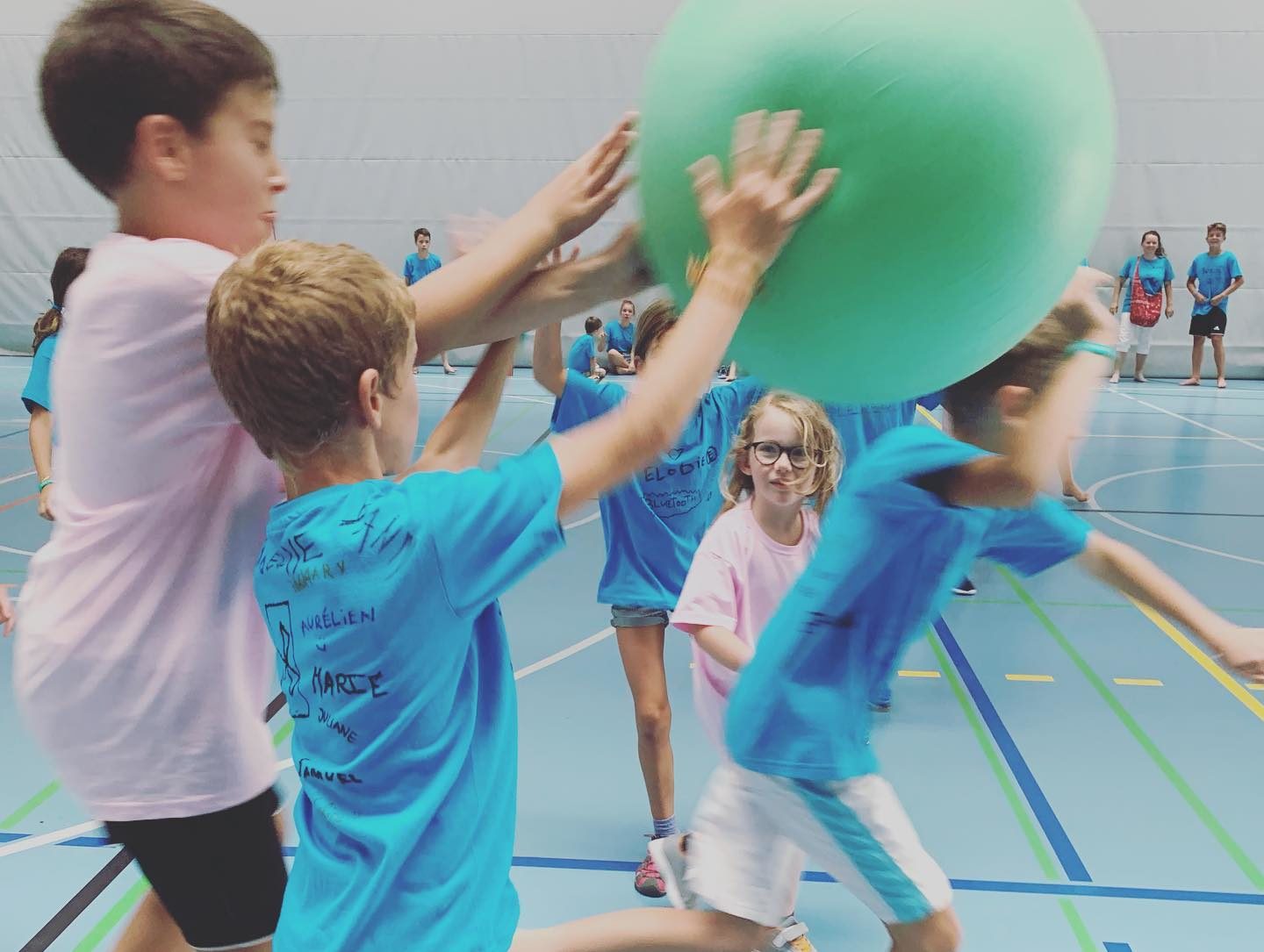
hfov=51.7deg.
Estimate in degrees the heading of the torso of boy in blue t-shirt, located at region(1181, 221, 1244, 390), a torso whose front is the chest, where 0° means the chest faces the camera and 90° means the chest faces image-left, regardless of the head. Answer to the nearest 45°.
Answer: approximately 0°

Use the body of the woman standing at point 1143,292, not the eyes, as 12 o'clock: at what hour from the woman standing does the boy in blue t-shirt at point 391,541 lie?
The boy in blue t-shirt is roughly at 12 o'clock from the woman standing.

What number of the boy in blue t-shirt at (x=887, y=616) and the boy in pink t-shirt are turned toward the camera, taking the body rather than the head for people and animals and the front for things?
0

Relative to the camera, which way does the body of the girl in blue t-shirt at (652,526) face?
toward the camera

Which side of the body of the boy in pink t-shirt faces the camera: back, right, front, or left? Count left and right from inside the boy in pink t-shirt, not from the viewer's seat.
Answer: right

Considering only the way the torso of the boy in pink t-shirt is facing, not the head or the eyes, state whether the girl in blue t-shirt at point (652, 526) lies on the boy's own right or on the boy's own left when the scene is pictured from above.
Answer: on the boy's own left

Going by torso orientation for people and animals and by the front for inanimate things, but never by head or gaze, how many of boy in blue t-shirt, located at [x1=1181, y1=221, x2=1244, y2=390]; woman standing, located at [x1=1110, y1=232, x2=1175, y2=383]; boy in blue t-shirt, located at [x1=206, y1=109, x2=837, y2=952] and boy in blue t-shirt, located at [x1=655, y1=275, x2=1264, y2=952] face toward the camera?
2

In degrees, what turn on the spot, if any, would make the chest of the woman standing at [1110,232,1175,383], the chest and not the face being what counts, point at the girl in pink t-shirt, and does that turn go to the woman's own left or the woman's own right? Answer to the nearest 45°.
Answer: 0° — they already face them

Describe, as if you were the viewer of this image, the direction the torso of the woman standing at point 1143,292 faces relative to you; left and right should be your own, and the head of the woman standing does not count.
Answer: facing the viewer

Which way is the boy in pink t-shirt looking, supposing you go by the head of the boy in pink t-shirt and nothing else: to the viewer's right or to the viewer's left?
to the viewer's right

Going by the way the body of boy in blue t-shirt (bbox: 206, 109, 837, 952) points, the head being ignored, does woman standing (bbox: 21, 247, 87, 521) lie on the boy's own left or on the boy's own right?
on the boy's own left

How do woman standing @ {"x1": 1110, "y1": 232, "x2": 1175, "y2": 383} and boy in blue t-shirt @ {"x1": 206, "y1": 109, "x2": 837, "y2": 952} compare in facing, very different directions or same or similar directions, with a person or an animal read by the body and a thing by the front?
very different directions

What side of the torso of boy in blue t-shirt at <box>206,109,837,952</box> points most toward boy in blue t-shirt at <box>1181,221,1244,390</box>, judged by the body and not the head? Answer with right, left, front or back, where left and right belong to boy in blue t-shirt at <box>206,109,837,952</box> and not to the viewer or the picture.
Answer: front

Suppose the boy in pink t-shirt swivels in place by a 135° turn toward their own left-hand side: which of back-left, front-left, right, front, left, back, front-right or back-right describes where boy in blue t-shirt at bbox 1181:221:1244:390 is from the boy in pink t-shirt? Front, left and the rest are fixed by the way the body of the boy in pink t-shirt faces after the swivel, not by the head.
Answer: right

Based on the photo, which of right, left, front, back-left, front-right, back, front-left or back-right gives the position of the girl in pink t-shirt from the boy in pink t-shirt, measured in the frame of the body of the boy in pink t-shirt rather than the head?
front-left

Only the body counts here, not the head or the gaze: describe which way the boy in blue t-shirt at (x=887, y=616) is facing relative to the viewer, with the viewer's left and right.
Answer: facing to the right of the viewer
